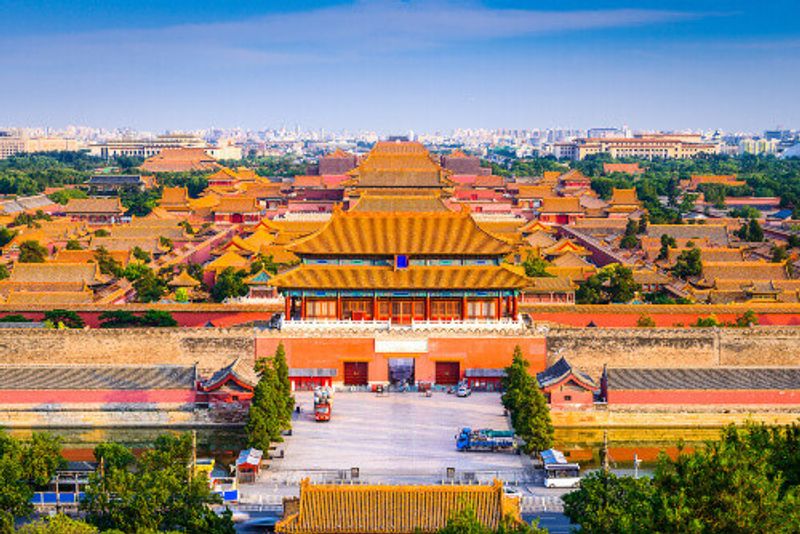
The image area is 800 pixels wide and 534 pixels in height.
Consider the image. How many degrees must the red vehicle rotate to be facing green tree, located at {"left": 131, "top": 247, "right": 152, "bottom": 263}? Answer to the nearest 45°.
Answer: approximately 180°

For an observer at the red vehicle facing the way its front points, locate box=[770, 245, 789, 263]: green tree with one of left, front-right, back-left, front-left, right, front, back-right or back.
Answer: back-left

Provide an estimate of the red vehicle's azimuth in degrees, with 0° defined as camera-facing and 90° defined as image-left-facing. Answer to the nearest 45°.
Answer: approximately 0°

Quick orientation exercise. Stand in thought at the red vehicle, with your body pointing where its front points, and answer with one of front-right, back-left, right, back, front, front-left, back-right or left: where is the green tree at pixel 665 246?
back-left

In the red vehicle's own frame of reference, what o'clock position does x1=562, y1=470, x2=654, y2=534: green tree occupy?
The green tree is roughly at 11 o'clock from the red vehicle.

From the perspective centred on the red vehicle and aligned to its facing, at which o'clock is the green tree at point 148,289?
The green tree is roughly at 5 o'clock from the red vehicle.

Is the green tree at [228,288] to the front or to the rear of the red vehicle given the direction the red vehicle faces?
to the rear

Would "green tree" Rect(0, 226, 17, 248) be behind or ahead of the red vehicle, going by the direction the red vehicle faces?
behind

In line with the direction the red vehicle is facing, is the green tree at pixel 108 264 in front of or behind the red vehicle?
behind

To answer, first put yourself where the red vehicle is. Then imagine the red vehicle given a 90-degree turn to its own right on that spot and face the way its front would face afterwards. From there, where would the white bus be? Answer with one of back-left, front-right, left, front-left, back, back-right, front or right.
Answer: back-left

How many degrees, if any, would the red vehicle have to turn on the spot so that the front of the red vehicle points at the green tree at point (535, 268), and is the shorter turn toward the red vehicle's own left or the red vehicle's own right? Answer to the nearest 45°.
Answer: approximately 135° to the red vehicle's own left

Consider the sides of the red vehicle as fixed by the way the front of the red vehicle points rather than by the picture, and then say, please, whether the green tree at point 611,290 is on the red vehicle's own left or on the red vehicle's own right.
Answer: on the red vehicle's own left

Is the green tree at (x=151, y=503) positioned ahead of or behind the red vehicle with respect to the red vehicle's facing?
ahead

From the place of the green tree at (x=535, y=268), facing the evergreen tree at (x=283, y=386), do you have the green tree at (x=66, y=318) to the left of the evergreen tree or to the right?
right

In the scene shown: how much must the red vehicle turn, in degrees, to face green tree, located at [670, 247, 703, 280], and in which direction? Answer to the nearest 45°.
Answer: approximately 135° to its left
